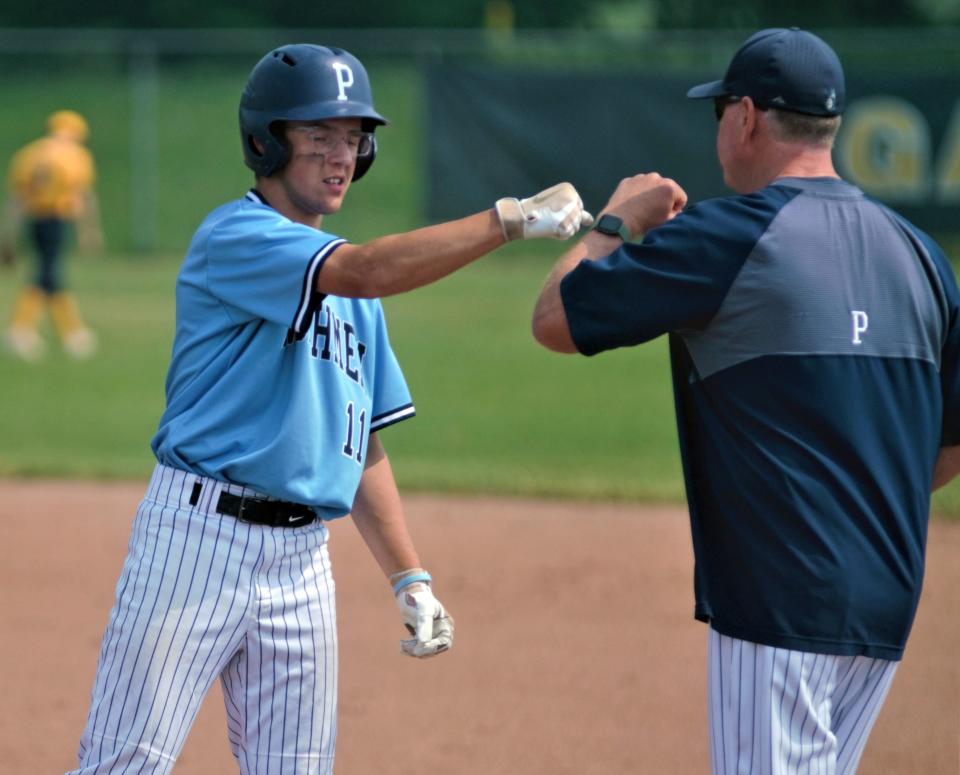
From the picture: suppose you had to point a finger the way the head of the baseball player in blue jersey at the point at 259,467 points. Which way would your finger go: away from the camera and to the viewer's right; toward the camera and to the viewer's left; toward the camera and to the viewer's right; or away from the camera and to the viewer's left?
toward the camera and to the viewer's right

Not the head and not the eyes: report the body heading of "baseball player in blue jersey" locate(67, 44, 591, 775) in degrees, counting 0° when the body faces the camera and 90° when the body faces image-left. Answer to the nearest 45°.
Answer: approximately 315°

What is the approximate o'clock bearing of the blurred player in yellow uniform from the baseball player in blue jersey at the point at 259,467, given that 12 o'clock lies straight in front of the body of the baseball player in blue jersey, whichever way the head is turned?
The blurred player in yellow uniform is roughly at 7 o'clock from the baseball player in blue jersey.
